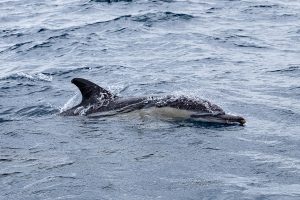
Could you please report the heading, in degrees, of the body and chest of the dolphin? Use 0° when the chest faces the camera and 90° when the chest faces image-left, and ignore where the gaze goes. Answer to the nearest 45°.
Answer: approximately 270°
